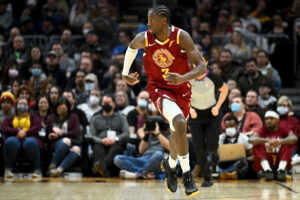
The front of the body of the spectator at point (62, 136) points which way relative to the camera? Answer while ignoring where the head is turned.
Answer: toward the camera

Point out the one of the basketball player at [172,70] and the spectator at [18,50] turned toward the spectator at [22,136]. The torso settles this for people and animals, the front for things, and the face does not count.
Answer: the spectator at [18,50]

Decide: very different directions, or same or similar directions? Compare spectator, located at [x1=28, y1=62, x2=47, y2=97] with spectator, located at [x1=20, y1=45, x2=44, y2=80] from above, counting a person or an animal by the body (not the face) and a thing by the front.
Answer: same or similar directions

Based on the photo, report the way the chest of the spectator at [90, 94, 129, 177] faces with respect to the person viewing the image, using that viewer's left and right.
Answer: facing the viewer

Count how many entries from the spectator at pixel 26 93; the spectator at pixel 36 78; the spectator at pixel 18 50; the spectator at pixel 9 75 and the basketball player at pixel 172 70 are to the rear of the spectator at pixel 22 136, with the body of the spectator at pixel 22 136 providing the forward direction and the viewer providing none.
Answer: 4

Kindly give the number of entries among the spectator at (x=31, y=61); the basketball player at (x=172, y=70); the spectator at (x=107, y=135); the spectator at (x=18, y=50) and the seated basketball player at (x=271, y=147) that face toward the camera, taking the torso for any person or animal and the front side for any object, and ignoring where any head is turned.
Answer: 5

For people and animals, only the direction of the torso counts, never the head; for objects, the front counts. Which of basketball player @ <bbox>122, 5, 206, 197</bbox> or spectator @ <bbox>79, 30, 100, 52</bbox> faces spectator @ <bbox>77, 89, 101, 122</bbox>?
spectator @ <bbox>79, 30, 100, 52</bbox>

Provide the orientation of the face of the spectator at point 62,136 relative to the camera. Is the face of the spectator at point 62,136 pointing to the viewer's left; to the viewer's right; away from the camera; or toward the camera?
toward the camera

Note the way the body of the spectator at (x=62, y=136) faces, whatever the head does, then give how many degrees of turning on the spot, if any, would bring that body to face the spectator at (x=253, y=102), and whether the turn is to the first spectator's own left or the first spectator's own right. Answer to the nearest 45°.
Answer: approximately 90° to the first spectator's own left

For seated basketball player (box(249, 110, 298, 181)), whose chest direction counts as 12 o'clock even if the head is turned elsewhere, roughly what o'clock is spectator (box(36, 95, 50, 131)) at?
spectator (box(36, 95, 50, 131)) is roughly at 3 o'clock from seated basketball player (box(249, 110, 298, 181)).

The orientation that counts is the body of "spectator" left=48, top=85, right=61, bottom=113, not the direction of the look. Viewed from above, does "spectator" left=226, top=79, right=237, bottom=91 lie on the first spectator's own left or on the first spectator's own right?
on the first spectator's own left

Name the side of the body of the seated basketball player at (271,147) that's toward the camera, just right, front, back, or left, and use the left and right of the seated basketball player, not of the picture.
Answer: front

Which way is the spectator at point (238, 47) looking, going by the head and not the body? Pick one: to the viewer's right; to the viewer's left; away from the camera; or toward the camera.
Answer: toward the camera

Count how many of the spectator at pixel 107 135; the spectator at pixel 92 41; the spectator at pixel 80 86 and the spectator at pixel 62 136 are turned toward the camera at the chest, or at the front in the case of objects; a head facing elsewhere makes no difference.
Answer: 4

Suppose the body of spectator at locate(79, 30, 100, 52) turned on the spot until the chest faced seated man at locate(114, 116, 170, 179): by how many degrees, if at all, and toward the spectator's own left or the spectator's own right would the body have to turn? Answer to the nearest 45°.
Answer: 0° — they already face them

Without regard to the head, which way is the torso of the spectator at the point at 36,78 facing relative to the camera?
toward the camera

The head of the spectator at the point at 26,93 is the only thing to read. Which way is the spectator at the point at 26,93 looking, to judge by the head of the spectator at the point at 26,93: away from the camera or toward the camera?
toward the camera

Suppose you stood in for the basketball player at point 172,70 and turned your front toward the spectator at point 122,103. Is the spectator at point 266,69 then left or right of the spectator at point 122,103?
right
